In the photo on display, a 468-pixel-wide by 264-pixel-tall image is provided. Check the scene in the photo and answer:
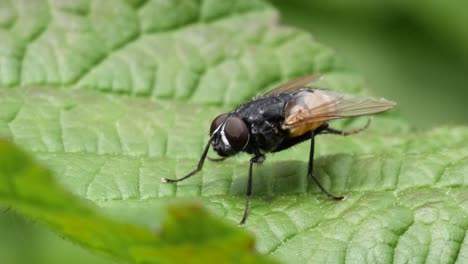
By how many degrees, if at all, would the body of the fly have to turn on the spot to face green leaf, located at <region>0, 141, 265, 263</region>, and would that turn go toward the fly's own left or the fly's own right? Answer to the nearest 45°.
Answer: approximately 45° to the fly's own left

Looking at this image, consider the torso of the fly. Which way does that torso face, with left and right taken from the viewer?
facing the viewer and to the left of the viewer
